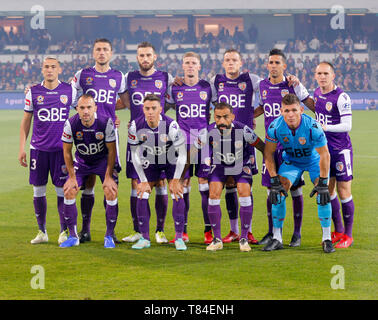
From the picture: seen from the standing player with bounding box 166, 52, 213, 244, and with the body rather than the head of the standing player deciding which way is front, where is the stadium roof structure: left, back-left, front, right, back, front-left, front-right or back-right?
back

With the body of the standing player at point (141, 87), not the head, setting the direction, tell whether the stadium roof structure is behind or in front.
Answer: behind

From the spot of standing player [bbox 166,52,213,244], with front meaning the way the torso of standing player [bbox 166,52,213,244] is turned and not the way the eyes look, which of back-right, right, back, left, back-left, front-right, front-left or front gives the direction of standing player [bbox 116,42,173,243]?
right

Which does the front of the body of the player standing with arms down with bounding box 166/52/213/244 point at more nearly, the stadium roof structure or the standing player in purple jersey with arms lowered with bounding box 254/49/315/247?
the standing player in purple jersey with arms lowered

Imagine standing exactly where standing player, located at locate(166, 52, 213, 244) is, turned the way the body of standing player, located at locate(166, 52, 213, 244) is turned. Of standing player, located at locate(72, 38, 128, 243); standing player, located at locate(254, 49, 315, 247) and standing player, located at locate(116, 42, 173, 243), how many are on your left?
1

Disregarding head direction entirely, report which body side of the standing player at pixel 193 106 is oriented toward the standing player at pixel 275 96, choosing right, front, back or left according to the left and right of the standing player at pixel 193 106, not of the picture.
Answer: left
